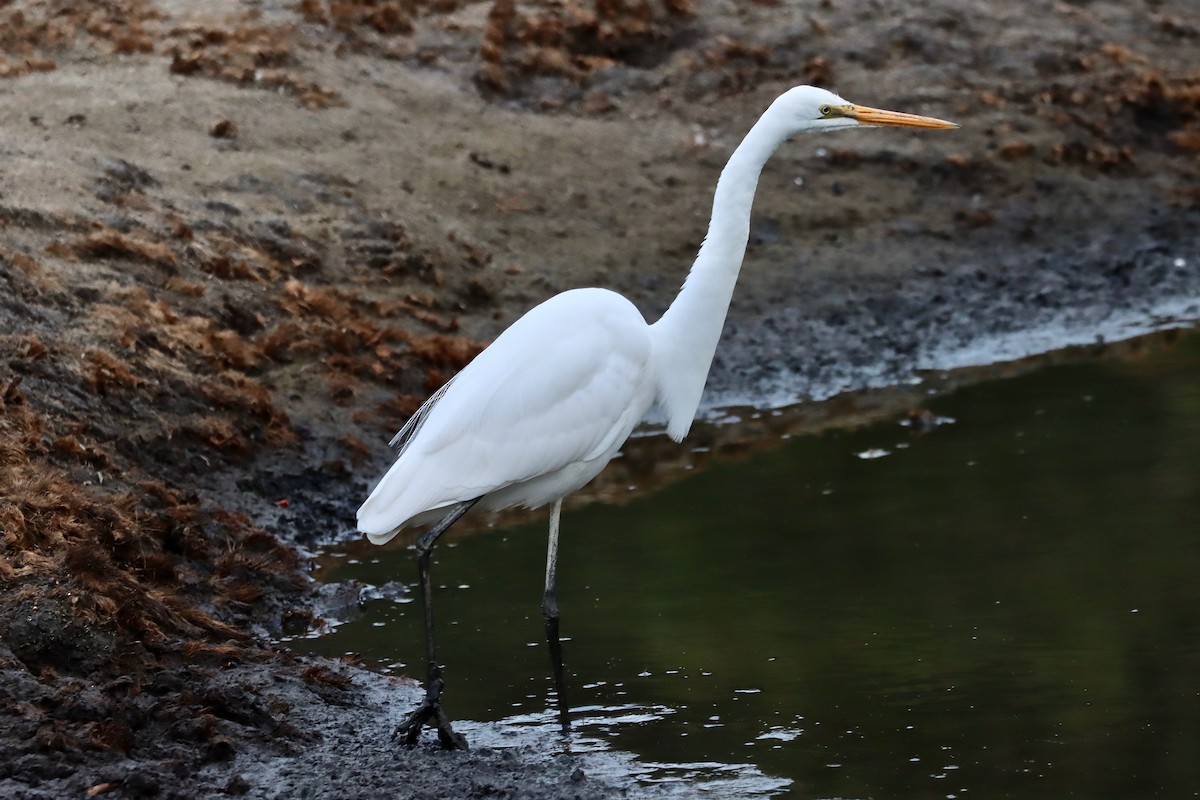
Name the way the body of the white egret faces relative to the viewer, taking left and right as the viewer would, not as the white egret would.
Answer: facing to the right of the viewer
